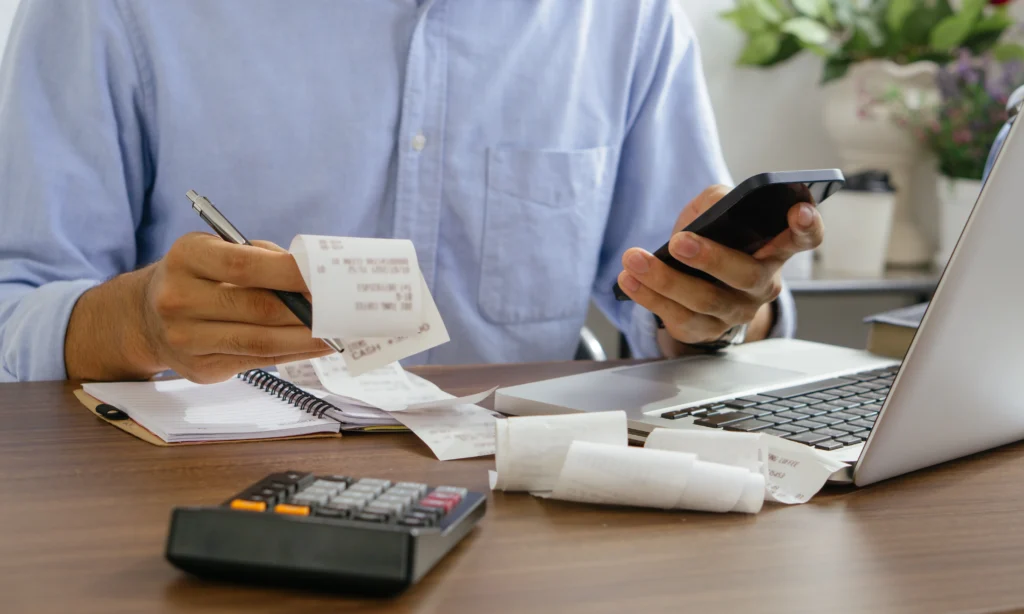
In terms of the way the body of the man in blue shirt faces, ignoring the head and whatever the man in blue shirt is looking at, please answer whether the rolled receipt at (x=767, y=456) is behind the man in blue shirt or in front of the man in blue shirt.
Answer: in front

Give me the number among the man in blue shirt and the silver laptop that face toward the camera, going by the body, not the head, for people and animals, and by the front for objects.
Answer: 1

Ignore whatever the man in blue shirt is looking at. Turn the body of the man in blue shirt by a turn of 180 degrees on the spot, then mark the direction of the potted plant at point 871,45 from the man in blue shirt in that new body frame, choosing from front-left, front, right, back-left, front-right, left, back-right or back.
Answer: front-right

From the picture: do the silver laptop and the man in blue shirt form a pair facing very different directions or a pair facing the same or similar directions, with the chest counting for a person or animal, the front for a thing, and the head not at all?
very different directions

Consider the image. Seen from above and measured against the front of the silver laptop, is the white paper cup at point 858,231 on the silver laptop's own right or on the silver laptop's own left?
on the silver laptop's own right

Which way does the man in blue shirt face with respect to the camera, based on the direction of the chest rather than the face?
toward the camera

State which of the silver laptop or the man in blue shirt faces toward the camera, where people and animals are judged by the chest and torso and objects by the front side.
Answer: the man in blue shirt

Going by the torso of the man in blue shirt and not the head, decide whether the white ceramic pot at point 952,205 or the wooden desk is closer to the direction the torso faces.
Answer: the wooden desk

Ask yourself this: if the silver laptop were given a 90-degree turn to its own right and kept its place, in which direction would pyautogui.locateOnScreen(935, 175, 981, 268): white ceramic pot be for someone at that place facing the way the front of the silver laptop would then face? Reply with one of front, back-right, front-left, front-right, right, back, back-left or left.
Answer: front-left

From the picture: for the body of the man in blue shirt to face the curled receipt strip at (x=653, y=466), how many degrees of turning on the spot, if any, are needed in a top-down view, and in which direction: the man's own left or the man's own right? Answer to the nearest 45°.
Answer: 0° — they already face it

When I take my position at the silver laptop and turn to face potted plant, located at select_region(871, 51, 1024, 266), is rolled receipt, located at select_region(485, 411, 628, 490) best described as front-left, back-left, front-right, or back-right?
back-left

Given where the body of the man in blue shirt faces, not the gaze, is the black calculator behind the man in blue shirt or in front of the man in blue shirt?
in front

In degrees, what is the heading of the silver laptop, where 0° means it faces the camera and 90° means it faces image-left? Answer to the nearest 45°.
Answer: approximately 135°

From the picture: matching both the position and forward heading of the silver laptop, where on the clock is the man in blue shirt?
The man in blue shirt is roughly at 12 o'clock from the silver laptop.
